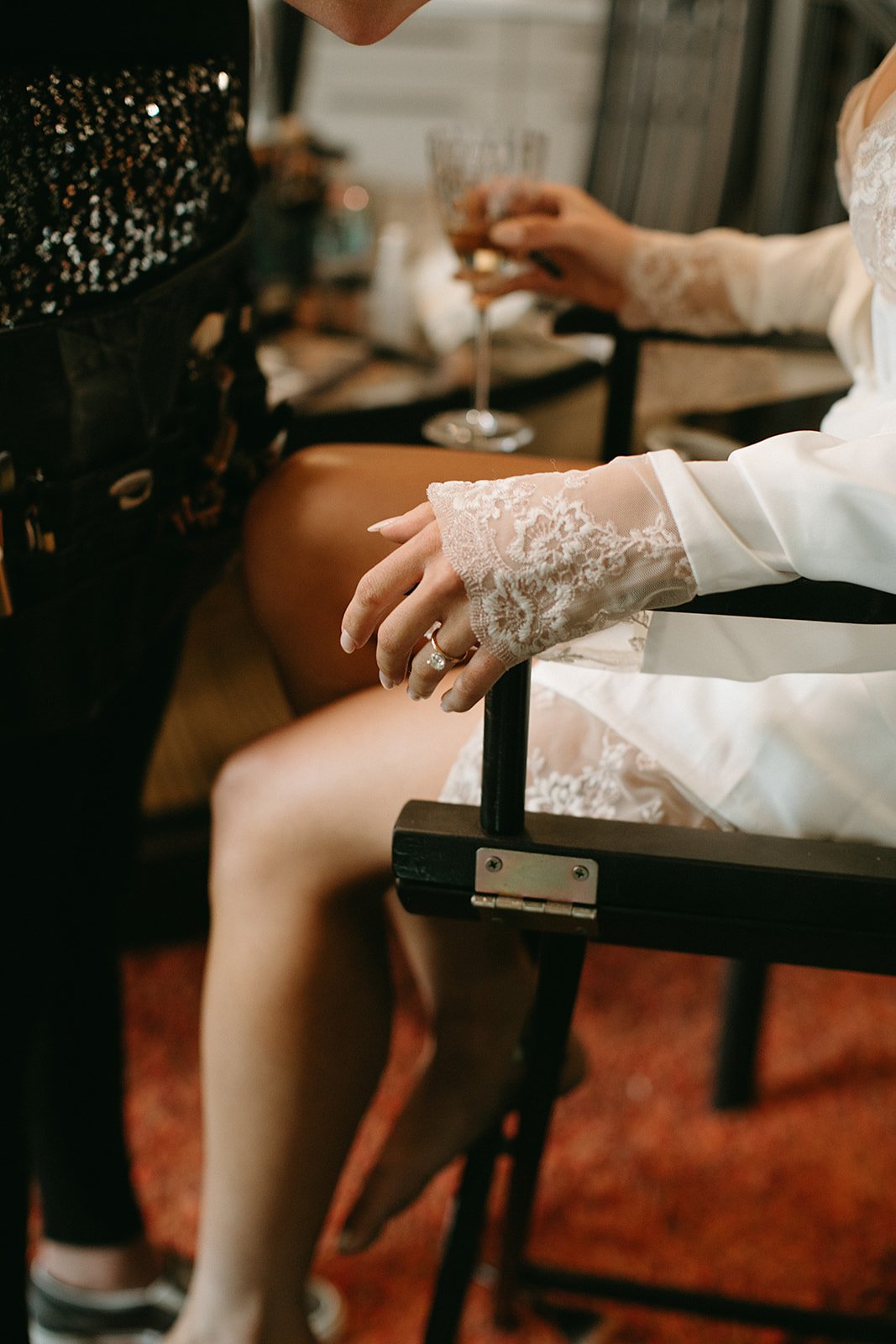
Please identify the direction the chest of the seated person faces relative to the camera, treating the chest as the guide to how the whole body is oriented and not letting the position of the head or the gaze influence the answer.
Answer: to the viewer's left

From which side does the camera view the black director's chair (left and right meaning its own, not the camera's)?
left

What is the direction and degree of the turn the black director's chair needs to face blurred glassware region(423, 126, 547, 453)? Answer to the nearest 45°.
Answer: approximately 90° to its right
